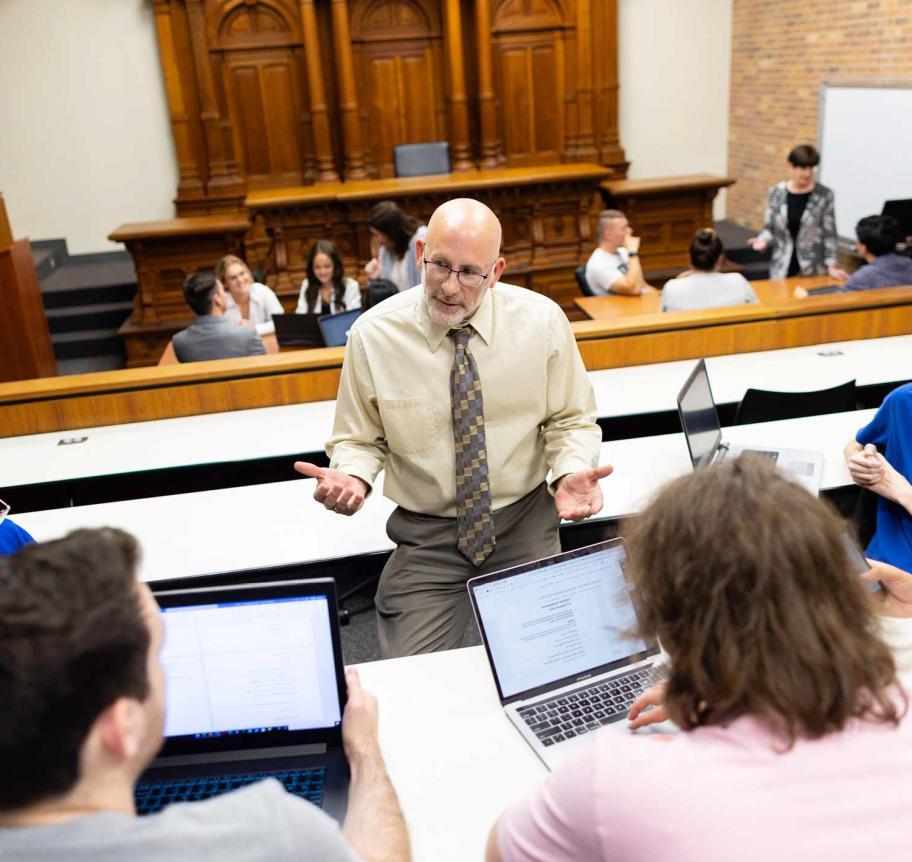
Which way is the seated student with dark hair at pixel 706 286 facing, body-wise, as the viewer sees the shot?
away from the camera

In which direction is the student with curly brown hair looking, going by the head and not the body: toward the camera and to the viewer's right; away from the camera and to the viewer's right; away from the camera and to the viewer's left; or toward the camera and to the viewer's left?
away from the camera and to the viewer's left

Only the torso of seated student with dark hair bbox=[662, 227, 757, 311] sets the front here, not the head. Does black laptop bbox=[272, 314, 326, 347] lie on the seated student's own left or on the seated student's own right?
on the seated student's own left

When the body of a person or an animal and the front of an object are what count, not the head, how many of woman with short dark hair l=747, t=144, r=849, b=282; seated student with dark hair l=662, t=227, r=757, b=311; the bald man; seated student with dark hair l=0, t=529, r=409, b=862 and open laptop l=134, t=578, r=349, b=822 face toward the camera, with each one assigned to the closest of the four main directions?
3

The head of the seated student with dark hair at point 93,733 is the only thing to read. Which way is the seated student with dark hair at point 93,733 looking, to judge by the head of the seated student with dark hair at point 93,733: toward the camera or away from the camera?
away from the camera

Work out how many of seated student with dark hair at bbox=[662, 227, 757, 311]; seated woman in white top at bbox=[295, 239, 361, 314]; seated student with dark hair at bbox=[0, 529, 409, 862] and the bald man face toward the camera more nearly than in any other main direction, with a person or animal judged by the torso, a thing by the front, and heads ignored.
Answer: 2

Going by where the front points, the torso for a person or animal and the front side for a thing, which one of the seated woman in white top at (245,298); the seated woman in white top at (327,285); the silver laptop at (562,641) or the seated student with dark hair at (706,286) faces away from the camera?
the seated student with dark hair

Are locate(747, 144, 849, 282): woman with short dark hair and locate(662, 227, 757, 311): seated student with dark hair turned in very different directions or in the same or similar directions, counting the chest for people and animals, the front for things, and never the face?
very different directions

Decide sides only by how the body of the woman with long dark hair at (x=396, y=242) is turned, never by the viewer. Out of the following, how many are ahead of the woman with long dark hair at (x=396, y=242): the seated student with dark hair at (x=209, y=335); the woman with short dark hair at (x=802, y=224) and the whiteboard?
1

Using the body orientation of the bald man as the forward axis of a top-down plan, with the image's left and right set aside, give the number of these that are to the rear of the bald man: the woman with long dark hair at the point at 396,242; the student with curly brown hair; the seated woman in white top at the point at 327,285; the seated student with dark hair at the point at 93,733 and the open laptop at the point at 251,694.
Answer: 2

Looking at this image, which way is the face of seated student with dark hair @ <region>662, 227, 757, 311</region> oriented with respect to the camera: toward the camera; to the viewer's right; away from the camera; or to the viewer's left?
away from the camera

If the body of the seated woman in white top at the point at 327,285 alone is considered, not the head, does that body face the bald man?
yes

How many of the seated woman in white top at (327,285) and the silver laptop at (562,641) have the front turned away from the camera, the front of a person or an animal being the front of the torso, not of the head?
0

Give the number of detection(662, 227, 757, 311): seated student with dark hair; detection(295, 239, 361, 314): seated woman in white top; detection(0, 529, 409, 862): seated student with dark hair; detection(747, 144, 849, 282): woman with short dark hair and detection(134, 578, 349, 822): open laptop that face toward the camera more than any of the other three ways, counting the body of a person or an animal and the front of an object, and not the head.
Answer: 3

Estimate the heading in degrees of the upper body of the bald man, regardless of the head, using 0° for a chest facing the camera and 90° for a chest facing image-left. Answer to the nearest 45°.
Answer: approximately 0°

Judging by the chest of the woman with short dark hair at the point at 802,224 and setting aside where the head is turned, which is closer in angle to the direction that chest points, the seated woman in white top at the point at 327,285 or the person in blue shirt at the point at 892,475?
the person in blue shirt

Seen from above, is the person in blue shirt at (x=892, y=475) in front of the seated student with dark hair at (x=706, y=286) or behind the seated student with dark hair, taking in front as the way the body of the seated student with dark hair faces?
behind
